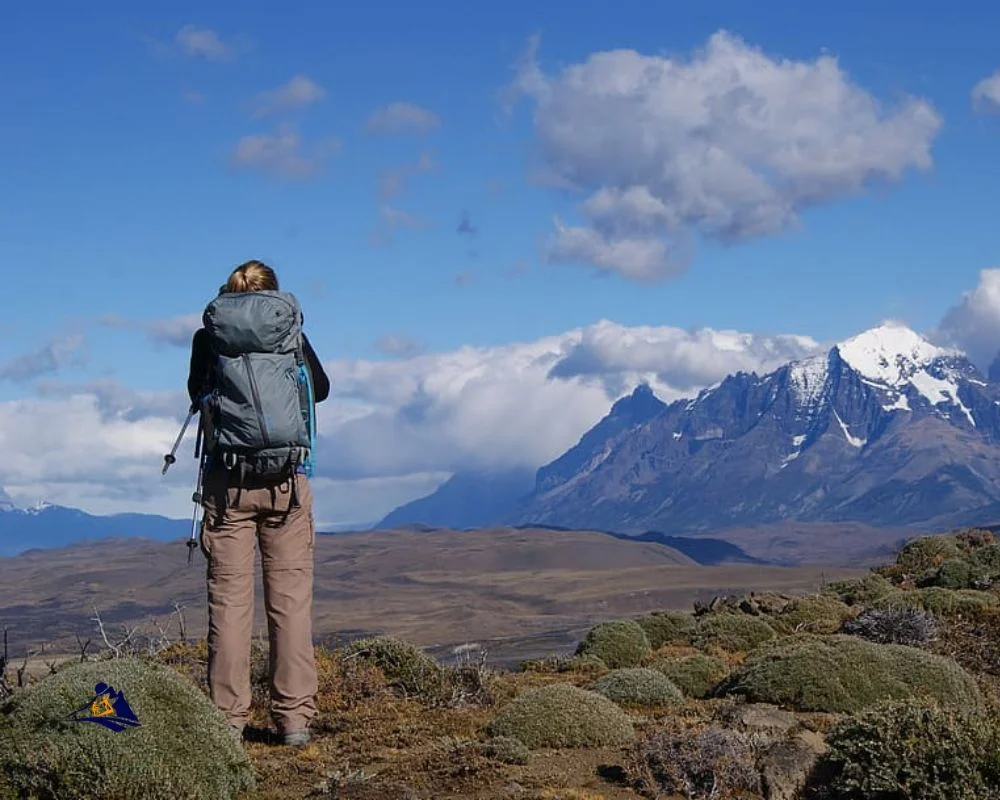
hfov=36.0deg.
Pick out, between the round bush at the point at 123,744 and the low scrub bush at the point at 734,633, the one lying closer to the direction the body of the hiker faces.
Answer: the low scrub bush

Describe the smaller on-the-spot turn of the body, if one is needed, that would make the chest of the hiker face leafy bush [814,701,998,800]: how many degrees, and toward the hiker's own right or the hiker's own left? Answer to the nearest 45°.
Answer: approximately 135° to the hiker's own right

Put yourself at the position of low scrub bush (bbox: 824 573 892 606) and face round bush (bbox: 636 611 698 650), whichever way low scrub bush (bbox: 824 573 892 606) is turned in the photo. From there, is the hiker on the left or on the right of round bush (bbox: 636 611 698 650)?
left

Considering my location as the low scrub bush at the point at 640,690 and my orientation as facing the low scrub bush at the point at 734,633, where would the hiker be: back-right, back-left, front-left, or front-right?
back-left

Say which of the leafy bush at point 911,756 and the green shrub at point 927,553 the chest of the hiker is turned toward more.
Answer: the green shrub

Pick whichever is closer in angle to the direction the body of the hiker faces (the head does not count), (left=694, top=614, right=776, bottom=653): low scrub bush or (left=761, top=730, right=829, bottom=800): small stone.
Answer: the low scrub bush

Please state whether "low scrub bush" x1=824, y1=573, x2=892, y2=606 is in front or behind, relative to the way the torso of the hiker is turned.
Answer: in front

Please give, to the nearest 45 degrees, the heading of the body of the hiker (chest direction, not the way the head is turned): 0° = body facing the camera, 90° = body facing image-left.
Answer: approximately 180°

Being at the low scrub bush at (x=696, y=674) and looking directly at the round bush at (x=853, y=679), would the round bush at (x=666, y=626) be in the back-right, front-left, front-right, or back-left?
back-left

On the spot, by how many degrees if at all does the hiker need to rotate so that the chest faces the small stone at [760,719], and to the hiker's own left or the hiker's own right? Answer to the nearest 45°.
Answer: approximately 90° to the hiker's own right

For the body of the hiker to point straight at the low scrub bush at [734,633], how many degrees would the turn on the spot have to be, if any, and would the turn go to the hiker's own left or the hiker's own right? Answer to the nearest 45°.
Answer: approximately 45° to the hiker's own right

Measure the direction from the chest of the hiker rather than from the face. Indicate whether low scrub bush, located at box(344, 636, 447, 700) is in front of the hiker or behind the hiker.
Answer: in front

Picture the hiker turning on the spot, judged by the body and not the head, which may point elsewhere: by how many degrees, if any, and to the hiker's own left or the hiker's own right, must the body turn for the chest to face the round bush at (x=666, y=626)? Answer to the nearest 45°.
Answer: approximately 45° to the hiker's own right

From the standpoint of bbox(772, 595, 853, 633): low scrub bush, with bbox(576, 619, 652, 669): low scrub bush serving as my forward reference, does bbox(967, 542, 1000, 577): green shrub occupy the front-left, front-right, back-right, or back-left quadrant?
back-right

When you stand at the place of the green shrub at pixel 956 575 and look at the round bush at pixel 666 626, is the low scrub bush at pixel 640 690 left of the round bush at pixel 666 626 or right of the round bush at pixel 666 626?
left

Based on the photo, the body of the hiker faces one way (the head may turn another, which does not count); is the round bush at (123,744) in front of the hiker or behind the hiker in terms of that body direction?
behind
